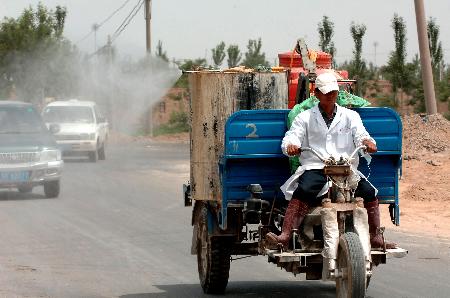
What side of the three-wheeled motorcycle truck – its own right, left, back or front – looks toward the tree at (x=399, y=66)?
back

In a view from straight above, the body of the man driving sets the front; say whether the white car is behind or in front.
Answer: behind

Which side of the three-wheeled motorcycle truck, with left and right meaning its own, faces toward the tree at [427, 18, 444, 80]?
back

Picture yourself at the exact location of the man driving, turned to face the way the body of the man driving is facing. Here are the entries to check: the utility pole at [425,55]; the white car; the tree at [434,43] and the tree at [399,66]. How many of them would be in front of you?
0

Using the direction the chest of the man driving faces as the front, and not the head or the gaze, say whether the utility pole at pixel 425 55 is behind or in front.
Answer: behind

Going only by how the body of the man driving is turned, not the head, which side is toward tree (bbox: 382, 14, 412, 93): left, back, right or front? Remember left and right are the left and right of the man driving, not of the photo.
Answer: back

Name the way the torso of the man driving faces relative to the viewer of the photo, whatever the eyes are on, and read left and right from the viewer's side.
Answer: facing the viewer

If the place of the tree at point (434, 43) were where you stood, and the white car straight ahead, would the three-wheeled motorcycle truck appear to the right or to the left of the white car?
left

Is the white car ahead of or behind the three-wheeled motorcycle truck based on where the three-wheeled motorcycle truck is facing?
behind

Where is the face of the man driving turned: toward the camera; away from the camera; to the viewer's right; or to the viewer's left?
toward the camera

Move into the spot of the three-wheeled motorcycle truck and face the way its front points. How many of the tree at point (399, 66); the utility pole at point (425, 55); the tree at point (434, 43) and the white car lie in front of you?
0

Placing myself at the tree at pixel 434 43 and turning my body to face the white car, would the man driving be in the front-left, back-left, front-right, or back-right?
front-left

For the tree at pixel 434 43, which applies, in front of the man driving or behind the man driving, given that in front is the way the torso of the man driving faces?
behind

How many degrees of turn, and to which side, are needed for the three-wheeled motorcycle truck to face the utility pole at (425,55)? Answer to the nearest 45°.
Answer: approximately 180°
